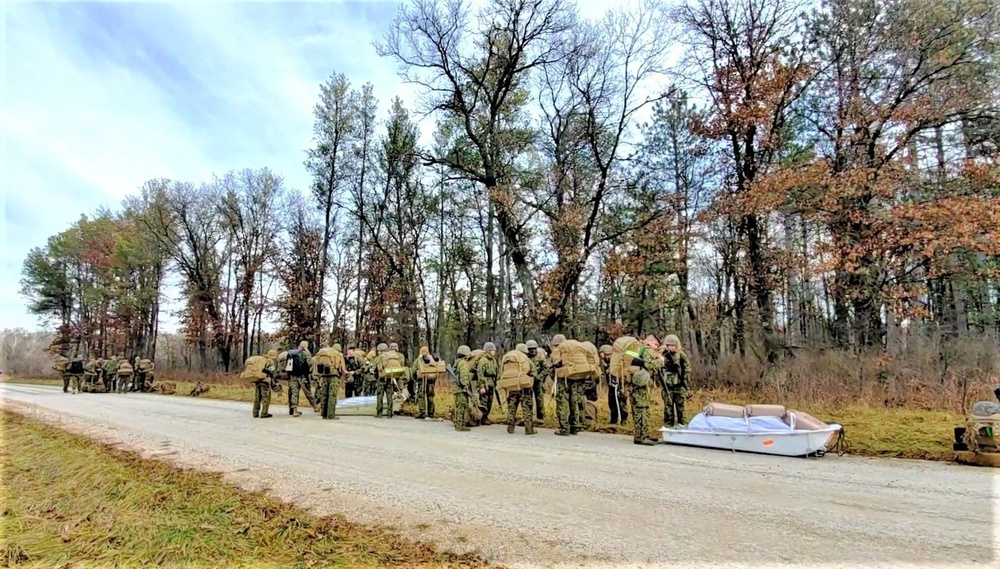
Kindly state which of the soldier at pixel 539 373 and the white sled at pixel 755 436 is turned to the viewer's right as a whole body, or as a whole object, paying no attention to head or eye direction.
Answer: the white sled

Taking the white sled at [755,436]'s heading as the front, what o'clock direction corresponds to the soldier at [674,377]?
The soldier is roughly at 8 o'clock from the white sled.

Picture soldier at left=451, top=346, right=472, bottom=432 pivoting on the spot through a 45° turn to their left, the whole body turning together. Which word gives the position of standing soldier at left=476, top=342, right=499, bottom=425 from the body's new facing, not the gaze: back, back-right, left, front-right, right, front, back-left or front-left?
front

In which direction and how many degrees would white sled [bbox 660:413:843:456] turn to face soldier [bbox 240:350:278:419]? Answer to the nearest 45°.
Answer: approximately 180°

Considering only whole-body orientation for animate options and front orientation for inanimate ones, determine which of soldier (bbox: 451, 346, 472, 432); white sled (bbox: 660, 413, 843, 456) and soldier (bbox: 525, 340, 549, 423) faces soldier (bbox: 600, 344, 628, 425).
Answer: soldier (bbox: 451, 346, 472, 432)

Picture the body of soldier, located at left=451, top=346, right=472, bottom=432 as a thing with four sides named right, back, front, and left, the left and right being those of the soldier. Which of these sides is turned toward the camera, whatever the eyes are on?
right

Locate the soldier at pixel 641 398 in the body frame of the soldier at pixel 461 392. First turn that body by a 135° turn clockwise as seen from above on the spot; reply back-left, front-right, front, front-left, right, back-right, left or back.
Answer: left

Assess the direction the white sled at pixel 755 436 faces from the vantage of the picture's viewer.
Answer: facing to the right of the viewer
